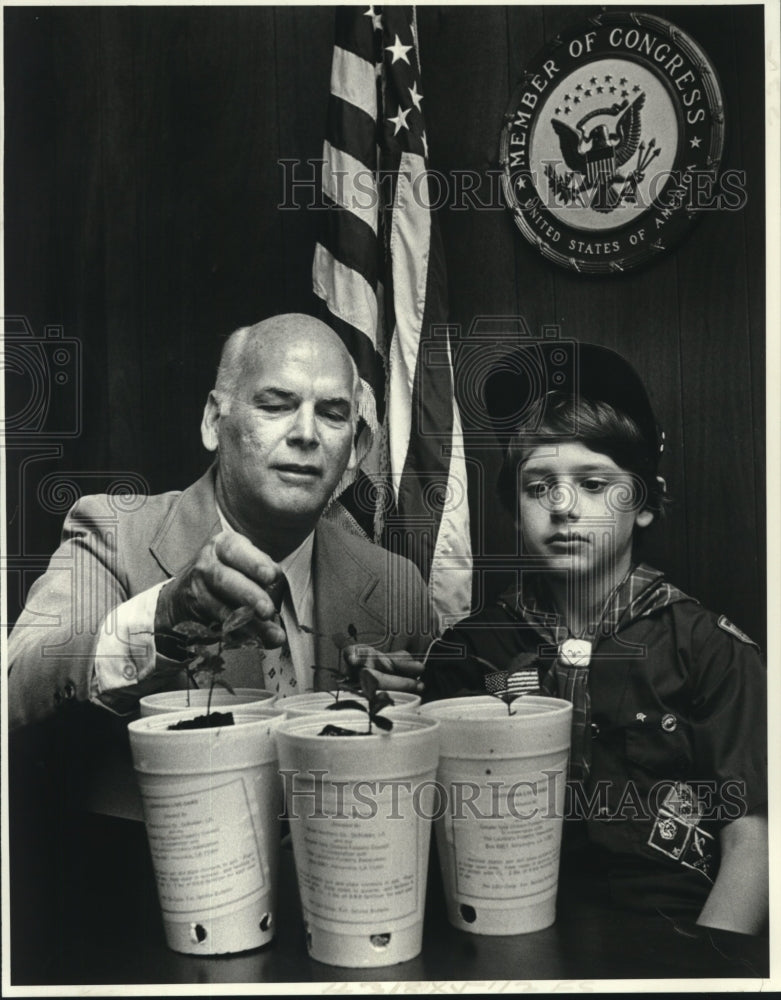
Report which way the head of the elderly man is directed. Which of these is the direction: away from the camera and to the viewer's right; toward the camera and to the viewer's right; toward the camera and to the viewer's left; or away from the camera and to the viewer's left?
toward the camera and to the viewer's right

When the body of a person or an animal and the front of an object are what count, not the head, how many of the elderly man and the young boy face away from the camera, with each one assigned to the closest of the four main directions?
0

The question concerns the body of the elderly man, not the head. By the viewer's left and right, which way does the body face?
facing the viewer and to the right of the viewer

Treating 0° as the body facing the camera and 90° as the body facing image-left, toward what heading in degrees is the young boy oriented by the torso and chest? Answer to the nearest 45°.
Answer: approximately 45°

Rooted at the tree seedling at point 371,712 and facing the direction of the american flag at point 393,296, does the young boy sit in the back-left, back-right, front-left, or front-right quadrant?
front-right
